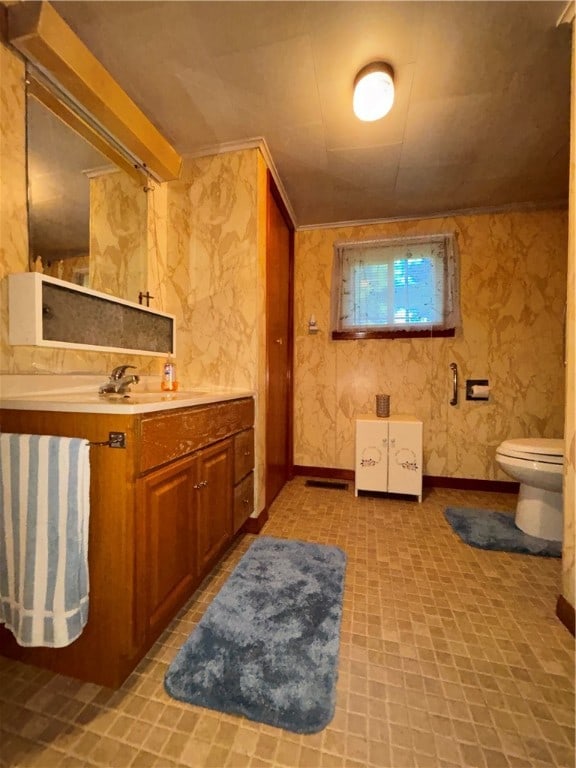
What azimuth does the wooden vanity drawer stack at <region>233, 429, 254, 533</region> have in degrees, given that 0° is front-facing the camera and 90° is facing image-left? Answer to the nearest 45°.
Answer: approximately 270°

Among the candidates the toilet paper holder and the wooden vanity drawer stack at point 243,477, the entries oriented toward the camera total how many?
1

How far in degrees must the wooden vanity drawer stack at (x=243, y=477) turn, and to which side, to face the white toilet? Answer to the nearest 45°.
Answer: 0° — it already faces it

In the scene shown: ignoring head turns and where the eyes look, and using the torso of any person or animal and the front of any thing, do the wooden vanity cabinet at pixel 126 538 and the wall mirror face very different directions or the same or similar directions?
same or similar directions

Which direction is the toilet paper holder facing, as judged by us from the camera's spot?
facing the viewer

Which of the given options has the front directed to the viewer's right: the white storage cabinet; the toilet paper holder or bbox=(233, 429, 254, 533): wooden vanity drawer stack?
the wooden vanity drawer stack

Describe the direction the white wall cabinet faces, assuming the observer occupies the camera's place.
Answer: facing the viewer and to the right of the viewer

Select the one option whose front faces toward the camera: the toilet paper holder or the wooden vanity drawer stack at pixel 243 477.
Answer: the toilet paper holder

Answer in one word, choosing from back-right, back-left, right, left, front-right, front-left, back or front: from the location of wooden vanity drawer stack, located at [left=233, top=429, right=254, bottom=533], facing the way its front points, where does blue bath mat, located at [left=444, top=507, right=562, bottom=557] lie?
front

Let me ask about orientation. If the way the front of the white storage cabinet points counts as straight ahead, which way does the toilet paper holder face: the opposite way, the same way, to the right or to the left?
the same way

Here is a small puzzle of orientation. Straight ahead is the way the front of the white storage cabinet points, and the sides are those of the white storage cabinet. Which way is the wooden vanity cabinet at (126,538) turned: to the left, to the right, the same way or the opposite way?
to the left

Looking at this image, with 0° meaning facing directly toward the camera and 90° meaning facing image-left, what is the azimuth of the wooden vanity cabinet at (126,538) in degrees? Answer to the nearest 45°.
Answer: approximately 315°

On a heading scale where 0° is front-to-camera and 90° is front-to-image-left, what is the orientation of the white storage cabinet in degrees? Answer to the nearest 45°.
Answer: approximately 0°
